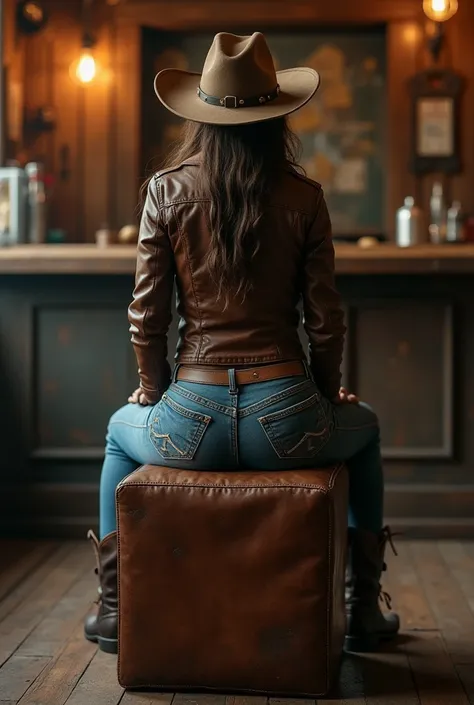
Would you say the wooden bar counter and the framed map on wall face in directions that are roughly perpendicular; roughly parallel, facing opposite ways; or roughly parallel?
roughly parallel

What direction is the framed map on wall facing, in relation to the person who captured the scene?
facing the viewer

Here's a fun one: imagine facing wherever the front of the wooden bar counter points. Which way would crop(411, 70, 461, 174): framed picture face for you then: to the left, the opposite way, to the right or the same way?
the same way

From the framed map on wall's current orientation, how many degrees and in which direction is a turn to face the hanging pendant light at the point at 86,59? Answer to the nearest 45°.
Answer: approximately 90° to its right

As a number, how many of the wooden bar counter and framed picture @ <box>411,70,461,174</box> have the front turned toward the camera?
2

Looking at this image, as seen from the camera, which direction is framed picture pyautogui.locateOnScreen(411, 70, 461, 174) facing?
toward the camera

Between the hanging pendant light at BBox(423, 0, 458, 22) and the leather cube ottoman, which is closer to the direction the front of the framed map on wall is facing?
the leather cube ottoman

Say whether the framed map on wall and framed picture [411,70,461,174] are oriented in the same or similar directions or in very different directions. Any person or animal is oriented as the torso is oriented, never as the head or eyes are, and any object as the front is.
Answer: same or similar directions

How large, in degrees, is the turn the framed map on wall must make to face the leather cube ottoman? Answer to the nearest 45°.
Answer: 0° — it already faces it

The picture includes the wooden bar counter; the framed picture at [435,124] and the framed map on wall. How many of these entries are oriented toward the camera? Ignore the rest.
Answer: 3
